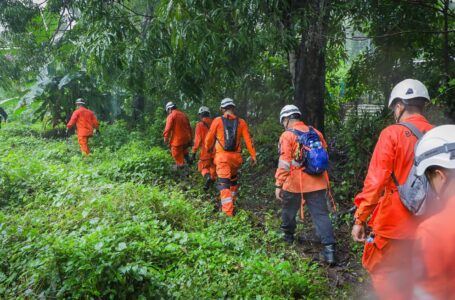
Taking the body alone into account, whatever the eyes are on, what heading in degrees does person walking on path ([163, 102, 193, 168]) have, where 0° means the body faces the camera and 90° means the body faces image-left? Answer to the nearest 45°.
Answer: approximately 135°

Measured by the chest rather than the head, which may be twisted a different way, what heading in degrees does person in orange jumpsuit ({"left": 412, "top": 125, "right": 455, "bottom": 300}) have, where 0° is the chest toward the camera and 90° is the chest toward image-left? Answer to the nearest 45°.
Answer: approximately 135°

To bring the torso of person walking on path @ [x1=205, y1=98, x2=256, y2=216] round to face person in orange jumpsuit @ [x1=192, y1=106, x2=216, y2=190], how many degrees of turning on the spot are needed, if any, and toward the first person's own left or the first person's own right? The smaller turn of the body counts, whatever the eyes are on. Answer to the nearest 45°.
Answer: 0° — they already face them

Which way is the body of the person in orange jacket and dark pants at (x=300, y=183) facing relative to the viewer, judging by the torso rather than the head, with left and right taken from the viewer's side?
facing away from the viewer and to the left of the viewer

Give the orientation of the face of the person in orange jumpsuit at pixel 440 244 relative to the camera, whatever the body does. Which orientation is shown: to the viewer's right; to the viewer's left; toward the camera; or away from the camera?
to the viewer's left

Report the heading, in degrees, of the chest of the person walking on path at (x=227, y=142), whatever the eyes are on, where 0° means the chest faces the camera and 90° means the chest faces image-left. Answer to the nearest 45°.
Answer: approximately 180°

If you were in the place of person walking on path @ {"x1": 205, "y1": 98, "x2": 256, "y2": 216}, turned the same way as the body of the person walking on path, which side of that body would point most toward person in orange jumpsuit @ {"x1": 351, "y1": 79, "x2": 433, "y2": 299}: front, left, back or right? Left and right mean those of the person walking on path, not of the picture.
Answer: back

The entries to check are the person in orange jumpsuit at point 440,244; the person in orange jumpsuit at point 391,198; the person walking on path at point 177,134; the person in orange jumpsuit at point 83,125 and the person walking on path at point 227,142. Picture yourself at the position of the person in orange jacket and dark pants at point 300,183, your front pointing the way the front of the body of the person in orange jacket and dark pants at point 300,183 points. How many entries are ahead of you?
3

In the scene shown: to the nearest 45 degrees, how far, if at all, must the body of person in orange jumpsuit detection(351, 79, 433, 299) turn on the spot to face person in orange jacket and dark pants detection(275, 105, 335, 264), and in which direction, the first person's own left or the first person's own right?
0° — they already face them

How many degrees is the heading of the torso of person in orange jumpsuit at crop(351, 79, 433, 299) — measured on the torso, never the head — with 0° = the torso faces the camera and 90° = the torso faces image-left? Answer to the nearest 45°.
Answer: approximately 135°

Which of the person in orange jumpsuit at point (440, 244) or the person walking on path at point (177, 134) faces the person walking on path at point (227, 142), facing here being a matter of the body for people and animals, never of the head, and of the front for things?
the person in orange jumpsuit
